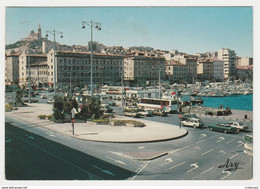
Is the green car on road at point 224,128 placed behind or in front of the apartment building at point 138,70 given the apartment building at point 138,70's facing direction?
in front

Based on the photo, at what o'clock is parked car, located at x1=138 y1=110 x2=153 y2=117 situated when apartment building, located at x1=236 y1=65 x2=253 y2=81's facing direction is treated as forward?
The parked car is roughly at 12 o'clock from the apartment building.

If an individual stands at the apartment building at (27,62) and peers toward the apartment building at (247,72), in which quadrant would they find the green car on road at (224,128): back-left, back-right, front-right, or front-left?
front-right

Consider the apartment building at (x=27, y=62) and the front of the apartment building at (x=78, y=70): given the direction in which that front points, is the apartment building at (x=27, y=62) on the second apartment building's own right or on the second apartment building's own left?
on the second apartment building's own right

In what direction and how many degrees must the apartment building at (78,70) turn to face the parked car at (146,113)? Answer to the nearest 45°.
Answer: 0° — it already faces it

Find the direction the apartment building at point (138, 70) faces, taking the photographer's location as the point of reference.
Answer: facing the viewer and to the right of the viewer

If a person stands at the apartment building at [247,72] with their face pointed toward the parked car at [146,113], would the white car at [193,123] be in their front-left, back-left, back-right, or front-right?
front-left

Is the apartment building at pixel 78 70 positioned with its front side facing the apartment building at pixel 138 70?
no

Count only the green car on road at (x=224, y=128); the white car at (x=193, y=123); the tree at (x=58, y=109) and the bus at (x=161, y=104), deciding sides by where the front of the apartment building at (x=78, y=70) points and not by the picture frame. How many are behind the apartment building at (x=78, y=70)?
0

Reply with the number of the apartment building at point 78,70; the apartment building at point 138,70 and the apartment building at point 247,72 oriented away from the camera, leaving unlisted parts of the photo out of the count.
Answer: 0

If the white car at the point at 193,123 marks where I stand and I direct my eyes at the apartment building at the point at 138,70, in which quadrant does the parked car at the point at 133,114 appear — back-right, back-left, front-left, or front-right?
front-left

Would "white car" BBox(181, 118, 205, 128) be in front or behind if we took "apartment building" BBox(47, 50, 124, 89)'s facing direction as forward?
in front

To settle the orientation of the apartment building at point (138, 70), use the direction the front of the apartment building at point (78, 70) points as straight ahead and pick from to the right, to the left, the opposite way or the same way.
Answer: the same way

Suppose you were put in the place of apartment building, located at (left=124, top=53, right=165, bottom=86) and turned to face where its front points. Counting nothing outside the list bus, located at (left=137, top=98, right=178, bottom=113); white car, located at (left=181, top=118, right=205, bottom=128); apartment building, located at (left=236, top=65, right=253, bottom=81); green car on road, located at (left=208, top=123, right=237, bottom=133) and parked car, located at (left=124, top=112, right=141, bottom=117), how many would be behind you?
0

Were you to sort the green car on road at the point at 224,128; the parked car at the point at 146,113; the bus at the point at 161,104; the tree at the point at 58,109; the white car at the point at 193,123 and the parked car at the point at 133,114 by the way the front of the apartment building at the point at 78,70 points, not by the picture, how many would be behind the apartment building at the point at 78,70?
0

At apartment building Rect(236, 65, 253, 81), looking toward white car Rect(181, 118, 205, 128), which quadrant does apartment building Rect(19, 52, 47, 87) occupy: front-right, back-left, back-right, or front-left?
front-right

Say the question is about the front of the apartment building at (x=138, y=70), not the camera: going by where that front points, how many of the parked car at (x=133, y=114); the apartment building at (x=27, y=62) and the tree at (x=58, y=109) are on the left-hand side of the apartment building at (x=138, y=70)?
0

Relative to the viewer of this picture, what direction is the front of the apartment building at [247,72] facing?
facing the viewer and to the left of the viewer

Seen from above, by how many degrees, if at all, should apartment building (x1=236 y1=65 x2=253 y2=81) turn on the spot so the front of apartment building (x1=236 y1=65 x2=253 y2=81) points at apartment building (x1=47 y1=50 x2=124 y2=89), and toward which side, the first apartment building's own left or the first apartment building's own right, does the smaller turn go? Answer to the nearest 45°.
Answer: approximately 45° to the first apartment building's own right
